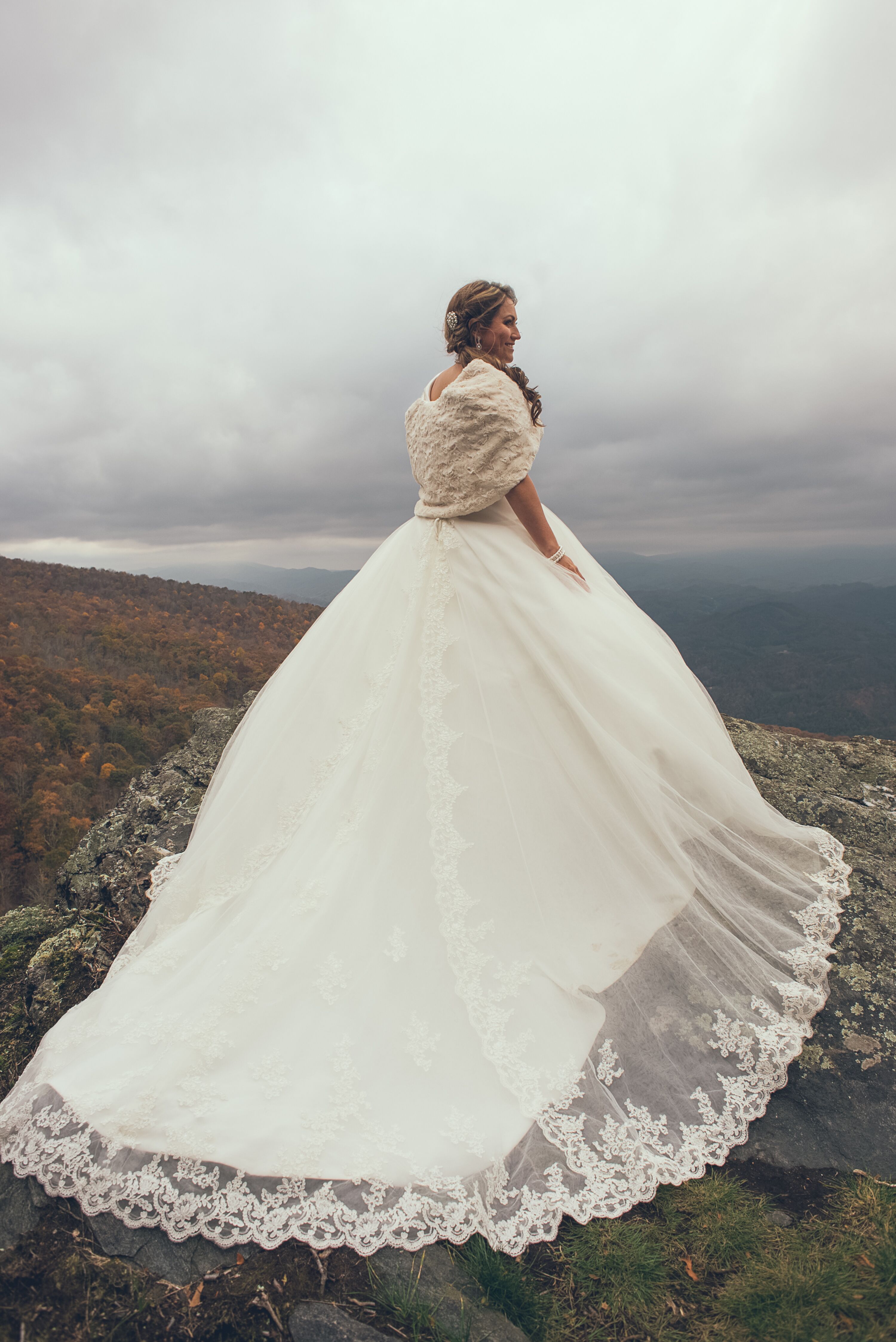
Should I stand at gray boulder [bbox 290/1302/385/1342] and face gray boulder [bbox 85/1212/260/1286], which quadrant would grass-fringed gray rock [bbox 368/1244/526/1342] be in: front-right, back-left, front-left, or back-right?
back-right

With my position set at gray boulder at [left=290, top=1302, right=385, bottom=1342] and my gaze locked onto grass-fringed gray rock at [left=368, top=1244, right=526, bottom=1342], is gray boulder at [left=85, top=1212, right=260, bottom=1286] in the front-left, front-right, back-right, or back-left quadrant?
back-left

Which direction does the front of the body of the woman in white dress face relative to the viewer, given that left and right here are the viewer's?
facing away from the viewer and to the right of the viewer

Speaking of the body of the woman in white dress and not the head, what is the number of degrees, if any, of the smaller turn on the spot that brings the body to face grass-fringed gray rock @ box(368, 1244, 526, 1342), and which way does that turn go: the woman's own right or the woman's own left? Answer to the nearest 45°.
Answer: approximately 135° to the woman's own right

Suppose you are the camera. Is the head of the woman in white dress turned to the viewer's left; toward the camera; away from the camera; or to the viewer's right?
to the viewer's right
